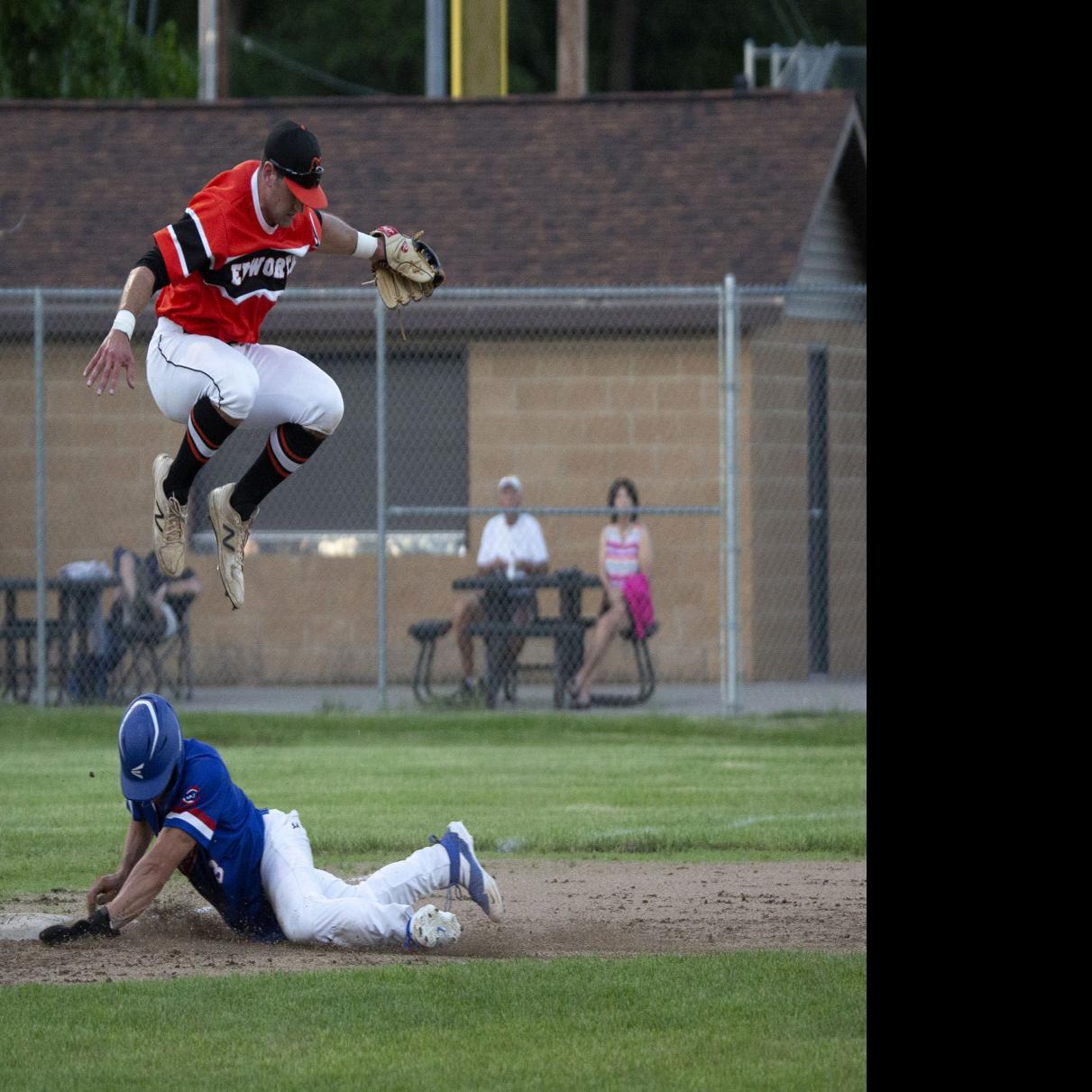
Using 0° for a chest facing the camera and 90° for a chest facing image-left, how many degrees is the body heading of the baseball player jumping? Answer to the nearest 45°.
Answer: approximately 315°

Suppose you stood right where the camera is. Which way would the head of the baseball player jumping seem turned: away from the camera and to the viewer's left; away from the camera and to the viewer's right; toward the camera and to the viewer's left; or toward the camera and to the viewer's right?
toward the camera and to the viewer's right

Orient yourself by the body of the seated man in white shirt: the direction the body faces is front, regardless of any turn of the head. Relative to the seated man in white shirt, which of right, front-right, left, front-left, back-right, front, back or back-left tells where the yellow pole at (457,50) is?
back

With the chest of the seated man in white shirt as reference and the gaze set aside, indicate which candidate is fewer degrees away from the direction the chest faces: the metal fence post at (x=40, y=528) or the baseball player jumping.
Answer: the baseball player jumping

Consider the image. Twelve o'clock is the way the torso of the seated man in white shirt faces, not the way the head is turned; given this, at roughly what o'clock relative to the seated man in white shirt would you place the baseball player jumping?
The baseball player jumping is roughly at 12 o'clock from the seated man in white shirt.
